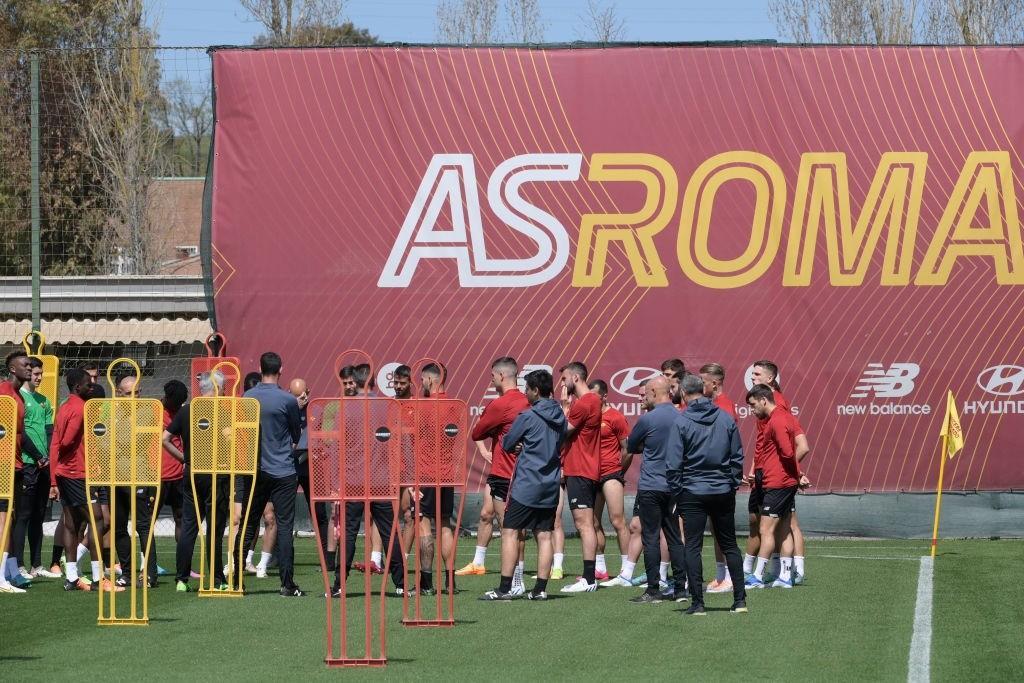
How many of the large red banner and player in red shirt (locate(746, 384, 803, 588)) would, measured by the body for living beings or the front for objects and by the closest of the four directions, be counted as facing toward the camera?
1

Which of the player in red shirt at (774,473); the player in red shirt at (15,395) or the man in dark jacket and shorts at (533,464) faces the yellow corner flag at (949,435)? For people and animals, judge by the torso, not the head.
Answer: the player in red shirt at (15,395)

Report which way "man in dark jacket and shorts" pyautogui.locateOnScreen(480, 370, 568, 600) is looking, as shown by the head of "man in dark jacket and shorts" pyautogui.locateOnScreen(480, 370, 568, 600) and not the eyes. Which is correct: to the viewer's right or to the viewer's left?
to the viewer's left

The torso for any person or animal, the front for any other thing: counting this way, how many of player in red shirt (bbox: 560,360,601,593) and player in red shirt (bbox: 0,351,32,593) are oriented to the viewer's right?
1

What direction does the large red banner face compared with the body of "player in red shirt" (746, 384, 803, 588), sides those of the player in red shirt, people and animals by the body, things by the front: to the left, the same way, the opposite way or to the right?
to the left

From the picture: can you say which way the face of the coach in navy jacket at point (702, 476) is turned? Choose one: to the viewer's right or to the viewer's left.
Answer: to the viewer's left

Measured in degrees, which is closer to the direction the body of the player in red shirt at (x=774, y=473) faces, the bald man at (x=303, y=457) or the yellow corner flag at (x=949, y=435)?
the bald man

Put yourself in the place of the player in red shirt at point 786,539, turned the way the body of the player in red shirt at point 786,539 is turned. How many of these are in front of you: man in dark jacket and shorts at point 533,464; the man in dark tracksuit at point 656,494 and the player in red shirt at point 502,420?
3

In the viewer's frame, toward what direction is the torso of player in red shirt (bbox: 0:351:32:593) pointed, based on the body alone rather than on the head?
to the viewer's right

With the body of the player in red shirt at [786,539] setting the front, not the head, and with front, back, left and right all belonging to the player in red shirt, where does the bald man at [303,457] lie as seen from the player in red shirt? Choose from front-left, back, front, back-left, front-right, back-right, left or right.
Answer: front-right

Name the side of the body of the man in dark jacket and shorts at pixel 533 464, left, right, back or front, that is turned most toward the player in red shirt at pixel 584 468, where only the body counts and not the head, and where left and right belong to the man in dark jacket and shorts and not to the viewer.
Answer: right
